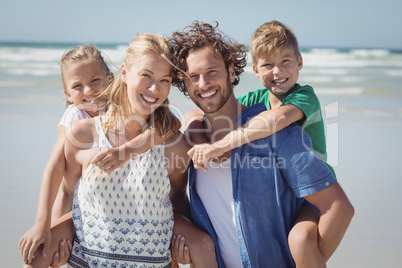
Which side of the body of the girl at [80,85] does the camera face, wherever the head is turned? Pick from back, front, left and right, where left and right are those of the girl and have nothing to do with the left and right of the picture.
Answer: front

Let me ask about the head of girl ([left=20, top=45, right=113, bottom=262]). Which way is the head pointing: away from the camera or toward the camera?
toward the camera

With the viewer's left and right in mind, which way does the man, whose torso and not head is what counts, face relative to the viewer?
facing the viewer and to the left of the viewer

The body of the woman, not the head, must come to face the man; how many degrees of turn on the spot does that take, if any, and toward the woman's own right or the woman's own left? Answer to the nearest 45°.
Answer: approximately 90° to the woman's own left

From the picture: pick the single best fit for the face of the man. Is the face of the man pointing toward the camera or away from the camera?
toward the camera

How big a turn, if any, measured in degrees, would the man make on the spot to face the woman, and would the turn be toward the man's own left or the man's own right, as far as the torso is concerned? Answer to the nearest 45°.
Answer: approximately 45° to the man's own right

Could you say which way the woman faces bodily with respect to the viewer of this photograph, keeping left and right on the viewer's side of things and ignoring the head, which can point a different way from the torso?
facing the viewer

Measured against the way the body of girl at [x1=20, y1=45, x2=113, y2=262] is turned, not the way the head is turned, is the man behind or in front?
in front
